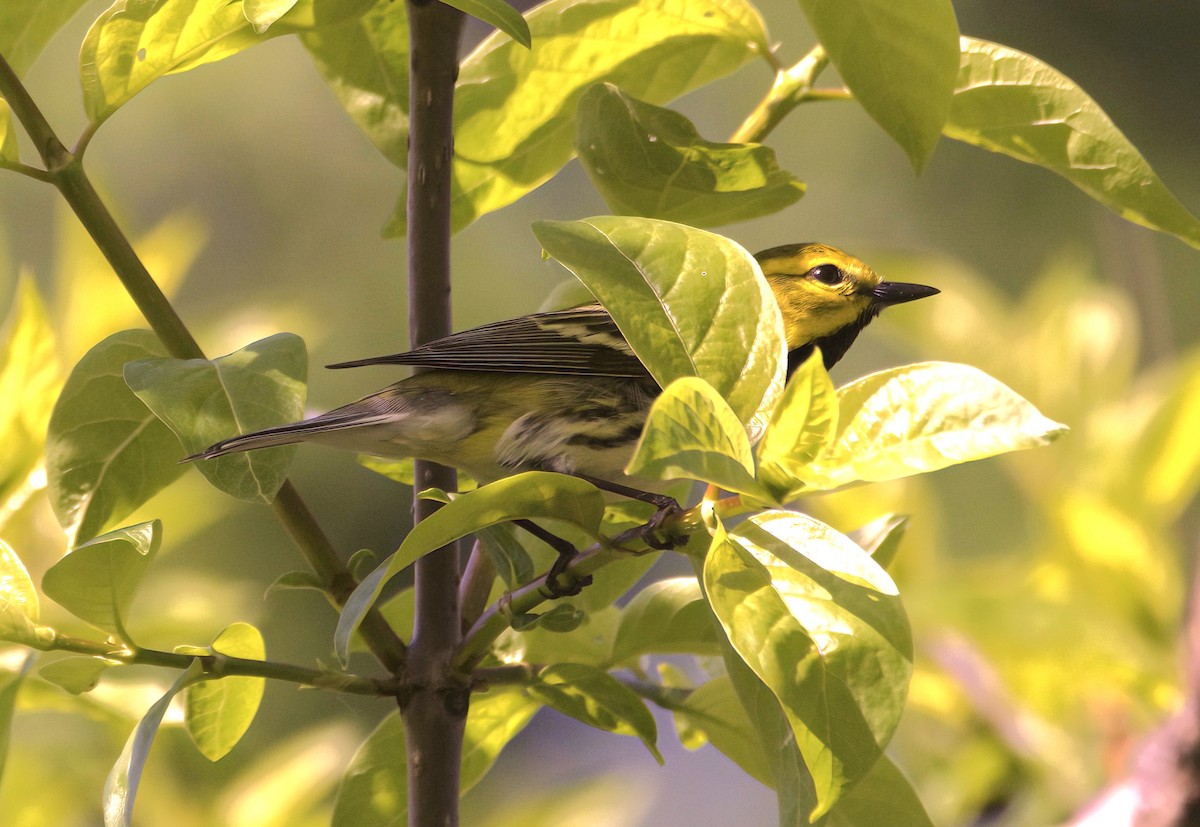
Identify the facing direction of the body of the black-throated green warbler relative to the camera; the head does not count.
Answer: to the viewer's right

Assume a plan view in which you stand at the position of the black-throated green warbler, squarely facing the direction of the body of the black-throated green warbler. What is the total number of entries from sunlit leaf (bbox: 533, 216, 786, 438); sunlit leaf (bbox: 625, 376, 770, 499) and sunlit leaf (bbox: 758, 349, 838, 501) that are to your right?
3

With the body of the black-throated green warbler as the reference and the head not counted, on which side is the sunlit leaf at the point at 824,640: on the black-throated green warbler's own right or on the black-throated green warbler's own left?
on the black-throated green warbler's own right
